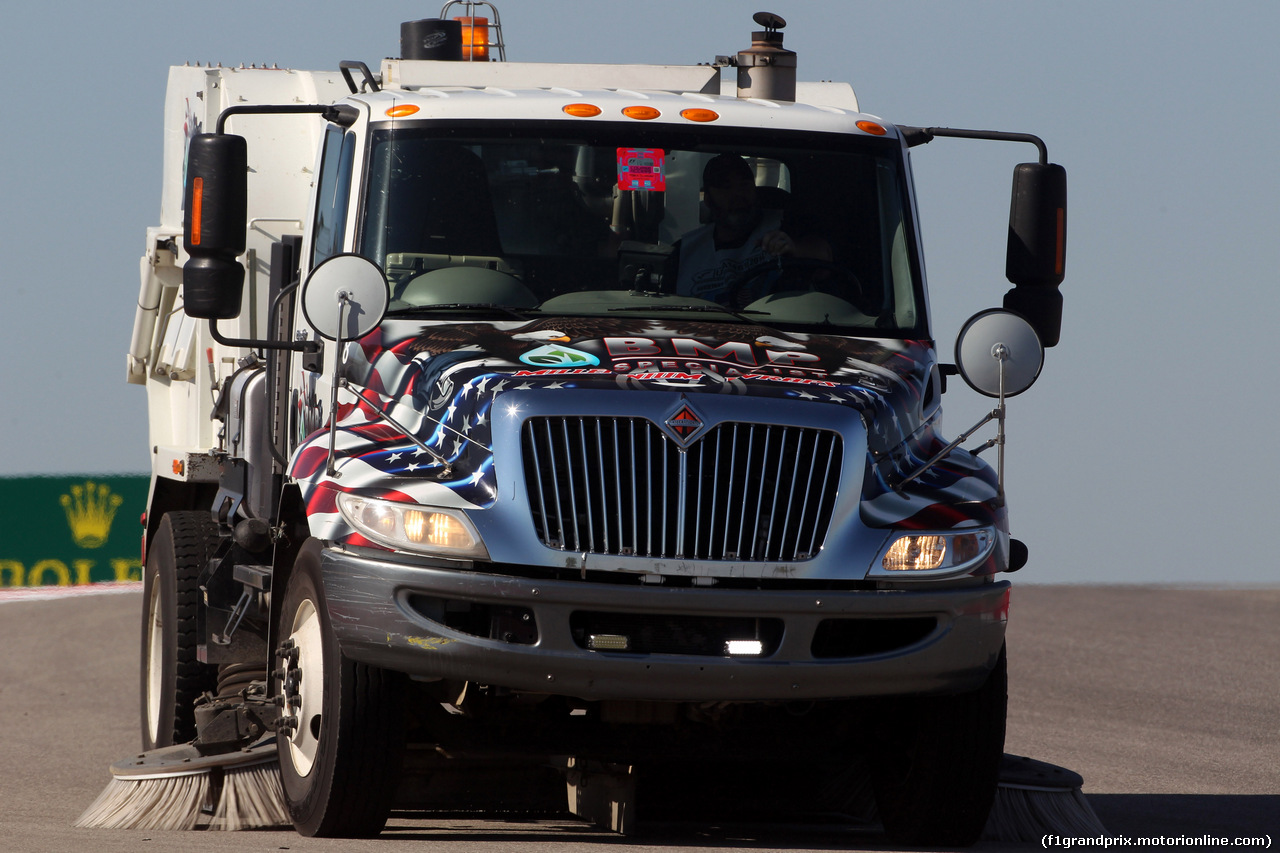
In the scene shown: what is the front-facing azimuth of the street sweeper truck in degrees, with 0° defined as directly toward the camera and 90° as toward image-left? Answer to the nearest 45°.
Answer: approximately 0°

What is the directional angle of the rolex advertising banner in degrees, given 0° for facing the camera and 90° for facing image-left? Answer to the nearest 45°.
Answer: approximately 0°

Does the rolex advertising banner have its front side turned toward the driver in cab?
yes
